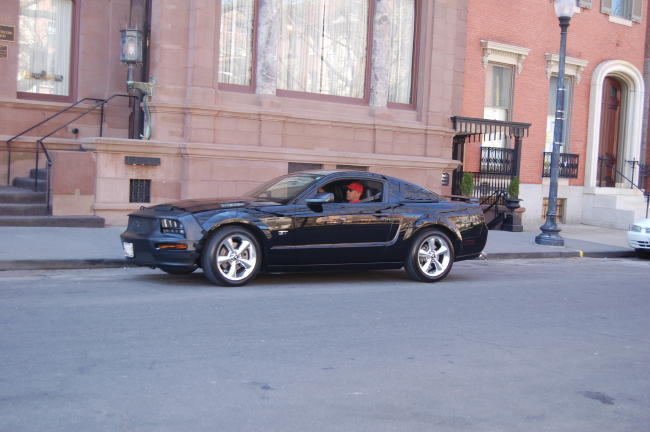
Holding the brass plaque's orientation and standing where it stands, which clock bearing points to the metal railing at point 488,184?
The metal railing is roughly at 9 o'clock from the brass plaque.

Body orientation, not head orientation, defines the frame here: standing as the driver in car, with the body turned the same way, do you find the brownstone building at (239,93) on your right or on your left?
on your right

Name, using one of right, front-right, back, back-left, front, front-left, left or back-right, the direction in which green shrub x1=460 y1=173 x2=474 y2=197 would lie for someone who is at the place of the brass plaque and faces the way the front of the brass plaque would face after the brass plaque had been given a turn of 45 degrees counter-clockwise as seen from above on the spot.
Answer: front-left

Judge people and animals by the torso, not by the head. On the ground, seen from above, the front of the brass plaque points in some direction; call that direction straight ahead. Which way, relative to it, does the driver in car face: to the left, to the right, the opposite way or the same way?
to the right

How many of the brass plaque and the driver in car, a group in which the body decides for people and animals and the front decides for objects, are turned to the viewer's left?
1

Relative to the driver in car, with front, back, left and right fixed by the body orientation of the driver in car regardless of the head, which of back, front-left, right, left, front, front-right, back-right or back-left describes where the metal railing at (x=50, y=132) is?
front-right

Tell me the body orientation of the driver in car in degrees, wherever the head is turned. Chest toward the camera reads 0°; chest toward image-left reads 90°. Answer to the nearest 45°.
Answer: approximately 90°

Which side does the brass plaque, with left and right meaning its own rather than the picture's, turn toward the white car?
left

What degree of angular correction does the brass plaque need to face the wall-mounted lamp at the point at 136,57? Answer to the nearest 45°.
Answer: approximately 45° to its left

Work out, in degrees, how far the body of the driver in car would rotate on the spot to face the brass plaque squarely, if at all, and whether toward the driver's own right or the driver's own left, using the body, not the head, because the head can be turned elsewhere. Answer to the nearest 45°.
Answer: approximately 45° to the driver's own right
